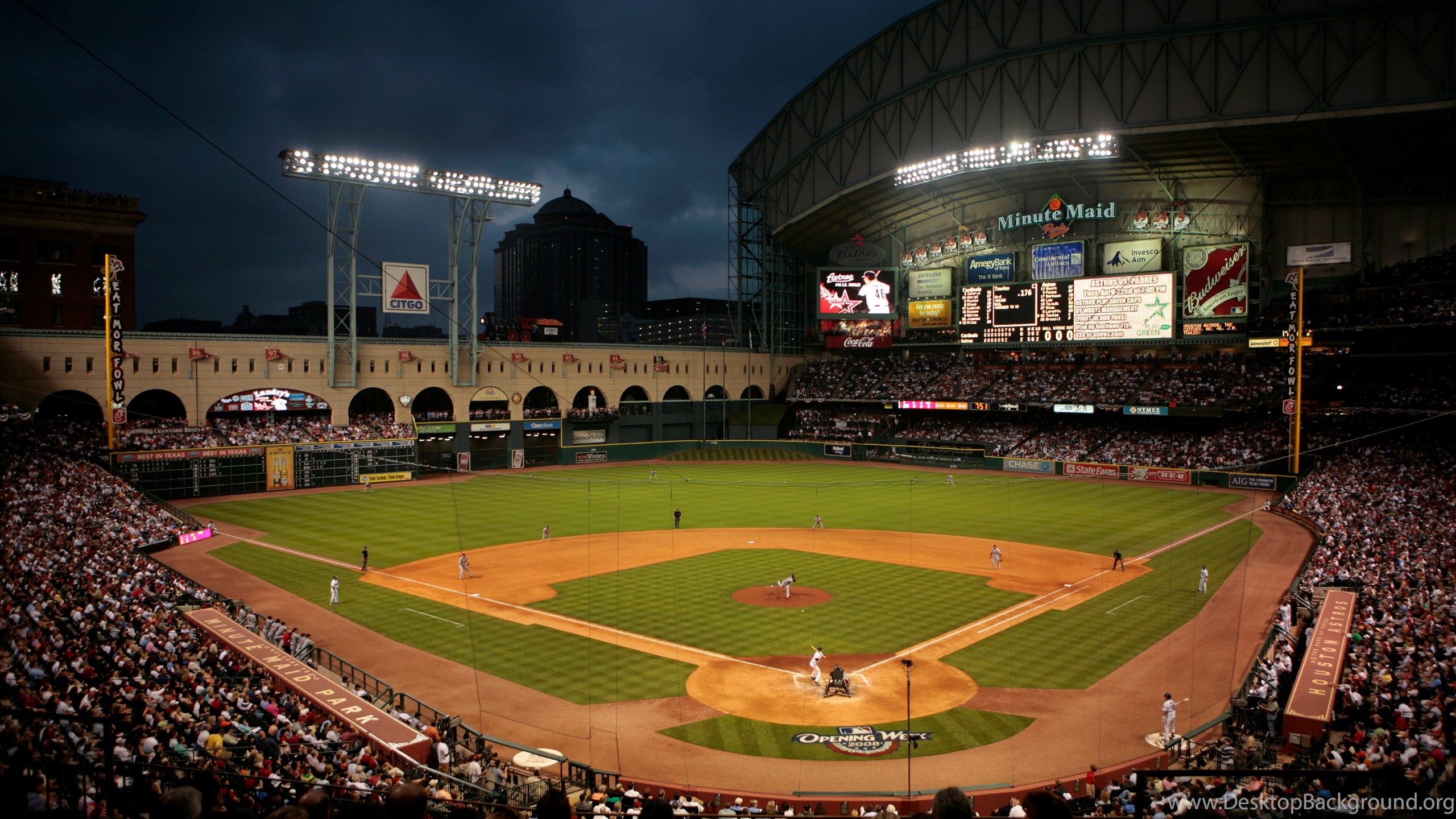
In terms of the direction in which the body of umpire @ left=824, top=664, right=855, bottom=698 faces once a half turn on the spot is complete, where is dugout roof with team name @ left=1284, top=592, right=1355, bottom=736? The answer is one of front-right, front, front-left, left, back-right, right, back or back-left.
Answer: left

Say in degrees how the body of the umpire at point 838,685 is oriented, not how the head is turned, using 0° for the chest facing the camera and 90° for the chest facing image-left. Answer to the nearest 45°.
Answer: approximately 180°
